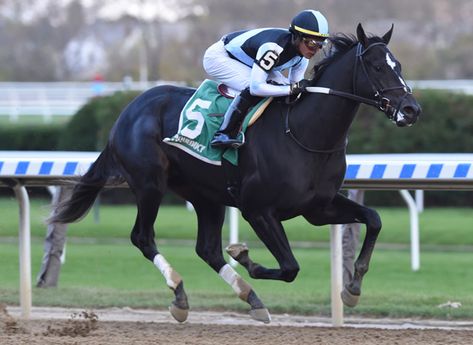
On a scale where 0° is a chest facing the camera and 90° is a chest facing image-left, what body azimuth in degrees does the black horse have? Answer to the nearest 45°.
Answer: approximately 270°

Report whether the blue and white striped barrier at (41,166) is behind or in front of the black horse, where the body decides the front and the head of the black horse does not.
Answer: behind

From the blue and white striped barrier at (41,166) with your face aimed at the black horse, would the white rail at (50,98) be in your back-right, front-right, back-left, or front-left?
back-left

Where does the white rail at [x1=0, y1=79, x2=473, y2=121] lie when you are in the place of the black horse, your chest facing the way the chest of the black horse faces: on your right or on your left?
on your left

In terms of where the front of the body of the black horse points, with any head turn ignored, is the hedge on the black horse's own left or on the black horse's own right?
on the black horse's own left

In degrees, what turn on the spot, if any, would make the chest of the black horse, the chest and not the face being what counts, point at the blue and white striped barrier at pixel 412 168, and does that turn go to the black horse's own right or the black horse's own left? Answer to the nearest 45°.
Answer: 0° — it already faces it
